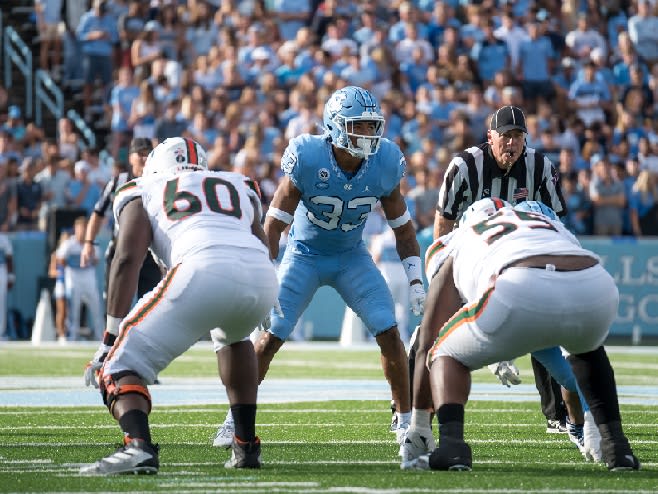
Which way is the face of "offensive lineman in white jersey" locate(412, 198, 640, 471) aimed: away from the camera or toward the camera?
away from the camera

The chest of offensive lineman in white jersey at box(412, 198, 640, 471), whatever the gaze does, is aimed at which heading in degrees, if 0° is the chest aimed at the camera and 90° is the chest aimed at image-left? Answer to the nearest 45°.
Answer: approximately 135°

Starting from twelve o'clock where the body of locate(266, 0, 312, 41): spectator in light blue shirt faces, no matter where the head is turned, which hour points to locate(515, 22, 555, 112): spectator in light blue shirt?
locate(515, 22, 555, 112): spectator in light blue shirt is roughly at 10 o'clock from locate(266, 0, 312, 41): spectator in light blue shirt.

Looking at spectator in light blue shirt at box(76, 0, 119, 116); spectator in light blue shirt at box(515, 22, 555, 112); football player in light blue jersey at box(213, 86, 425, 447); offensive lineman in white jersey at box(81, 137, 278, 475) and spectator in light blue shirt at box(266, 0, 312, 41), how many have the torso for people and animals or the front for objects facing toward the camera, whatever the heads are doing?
4

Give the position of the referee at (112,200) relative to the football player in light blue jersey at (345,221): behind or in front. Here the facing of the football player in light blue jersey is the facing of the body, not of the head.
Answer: behind

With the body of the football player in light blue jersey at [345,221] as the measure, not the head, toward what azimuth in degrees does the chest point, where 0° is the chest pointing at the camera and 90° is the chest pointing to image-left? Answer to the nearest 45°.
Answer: approximately 0°

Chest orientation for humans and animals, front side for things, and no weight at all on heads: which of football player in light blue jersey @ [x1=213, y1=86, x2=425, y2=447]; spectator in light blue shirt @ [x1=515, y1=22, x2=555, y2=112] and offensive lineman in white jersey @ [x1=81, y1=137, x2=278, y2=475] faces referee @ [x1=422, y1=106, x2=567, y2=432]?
the spectator in light blue shirt

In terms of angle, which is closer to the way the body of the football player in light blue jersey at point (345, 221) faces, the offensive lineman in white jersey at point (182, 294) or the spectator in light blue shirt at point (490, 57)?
the offensive lineman in white jersey

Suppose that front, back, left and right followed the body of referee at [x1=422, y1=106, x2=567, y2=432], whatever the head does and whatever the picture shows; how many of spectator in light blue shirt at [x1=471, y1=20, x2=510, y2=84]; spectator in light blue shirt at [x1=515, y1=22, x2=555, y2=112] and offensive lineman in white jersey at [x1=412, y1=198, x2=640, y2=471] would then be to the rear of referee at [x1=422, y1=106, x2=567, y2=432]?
2
